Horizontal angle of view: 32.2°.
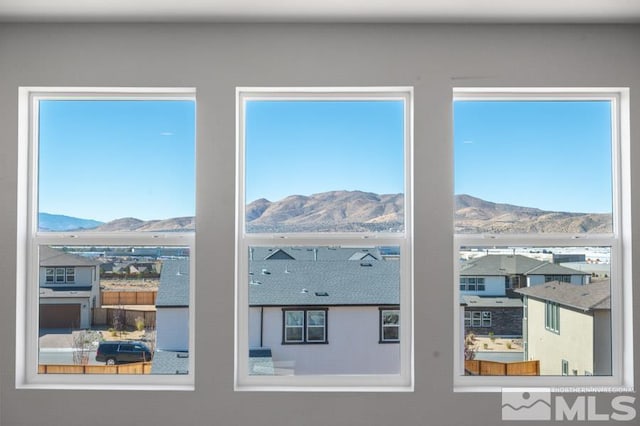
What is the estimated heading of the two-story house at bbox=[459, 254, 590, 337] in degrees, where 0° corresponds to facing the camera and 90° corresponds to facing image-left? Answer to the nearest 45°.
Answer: approximately 0°

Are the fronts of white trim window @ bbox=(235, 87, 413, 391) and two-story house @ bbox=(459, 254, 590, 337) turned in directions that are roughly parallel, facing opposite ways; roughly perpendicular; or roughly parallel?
roughly parallel

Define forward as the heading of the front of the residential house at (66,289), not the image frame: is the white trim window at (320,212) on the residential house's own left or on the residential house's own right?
on the residential house's own left

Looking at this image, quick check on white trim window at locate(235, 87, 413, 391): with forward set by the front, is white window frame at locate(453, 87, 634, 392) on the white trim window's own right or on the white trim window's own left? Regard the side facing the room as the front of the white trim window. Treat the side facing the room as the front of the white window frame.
on the white trim window's own left

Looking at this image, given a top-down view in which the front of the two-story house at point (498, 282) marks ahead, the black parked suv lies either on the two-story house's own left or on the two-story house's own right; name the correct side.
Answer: on the two-story house's own right

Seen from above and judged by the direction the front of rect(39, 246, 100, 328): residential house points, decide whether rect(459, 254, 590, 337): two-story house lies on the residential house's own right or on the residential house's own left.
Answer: on the residential house's own left

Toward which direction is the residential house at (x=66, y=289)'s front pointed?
toward the camera

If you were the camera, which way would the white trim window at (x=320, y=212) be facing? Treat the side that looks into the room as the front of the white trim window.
facing the viewer
